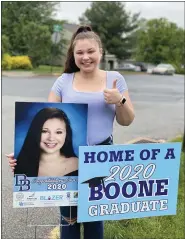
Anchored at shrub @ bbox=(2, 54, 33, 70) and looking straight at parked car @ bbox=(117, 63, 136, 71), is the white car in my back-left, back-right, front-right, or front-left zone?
front-right
